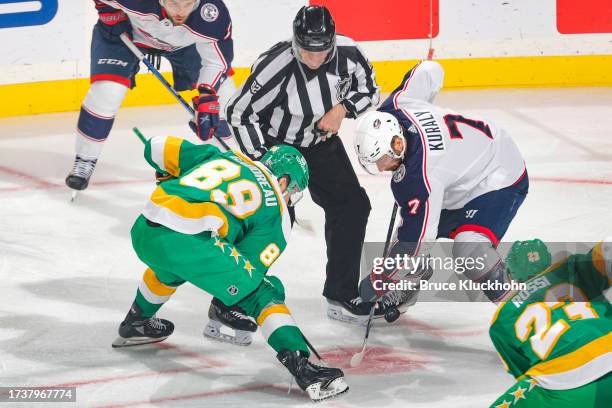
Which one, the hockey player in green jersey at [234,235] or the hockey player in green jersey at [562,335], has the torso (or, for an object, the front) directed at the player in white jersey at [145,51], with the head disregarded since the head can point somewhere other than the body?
the hockey player in green jersey at [562,335]

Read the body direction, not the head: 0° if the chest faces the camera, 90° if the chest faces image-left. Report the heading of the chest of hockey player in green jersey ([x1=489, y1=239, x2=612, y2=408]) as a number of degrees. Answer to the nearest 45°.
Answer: approximately 135°

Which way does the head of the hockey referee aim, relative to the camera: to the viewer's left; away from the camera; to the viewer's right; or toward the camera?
toward the camera

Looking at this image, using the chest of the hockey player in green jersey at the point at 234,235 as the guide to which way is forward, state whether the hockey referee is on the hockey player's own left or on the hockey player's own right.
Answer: on the hockey player's own left

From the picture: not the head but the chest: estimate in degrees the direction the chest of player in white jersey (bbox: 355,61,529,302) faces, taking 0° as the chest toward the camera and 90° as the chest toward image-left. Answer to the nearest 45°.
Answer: approximately 90°

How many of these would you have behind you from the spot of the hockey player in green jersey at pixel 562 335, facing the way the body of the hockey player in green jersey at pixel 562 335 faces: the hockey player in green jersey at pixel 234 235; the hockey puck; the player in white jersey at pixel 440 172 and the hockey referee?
0

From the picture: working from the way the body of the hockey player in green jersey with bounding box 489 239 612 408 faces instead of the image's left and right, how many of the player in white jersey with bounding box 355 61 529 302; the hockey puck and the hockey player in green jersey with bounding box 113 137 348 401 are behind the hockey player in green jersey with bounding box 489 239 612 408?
0

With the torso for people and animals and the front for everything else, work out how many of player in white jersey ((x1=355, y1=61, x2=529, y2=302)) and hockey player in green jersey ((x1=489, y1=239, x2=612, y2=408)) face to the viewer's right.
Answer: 0

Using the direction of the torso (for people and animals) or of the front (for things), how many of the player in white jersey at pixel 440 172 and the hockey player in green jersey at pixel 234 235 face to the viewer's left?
1

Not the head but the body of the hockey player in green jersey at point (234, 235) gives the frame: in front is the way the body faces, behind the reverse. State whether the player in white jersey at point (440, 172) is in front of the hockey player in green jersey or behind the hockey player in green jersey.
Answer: in front

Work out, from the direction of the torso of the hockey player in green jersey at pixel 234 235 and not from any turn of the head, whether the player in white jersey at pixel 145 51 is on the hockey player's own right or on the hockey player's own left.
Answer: on the hockey player's own left

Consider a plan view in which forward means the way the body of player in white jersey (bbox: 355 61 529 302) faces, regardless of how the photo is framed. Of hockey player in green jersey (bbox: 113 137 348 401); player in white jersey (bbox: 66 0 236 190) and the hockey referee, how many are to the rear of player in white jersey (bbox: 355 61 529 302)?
0

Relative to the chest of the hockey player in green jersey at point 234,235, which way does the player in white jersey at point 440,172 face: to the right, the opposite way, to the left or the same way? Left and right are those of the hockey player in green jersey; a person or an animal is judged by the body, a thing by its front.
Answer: the opposite way

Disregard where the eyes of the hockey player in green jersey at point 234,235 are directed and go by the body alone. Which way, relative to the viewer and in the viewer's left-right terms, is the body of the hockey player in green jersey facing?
facing to the right of the viewer

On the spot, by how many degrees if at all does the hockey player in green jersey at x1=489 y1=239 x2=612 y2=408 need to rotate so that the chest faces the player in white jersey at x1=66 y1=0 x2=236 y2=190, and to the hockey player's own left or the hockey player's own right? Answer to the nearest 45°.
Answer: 0° — they already face them

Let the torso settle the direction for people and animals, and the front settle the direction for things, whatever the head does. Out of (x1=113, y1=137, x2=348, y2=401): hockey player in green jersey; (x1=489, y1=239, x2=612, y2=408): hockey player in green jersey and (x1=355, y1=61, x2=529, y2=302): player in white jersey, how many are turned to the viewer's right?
1

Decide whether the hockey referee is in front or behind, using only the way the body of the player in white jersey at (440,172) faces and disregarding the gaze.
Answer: in front
